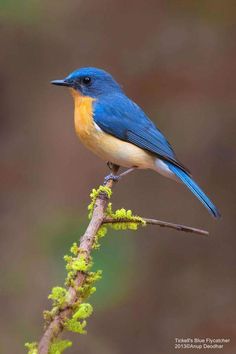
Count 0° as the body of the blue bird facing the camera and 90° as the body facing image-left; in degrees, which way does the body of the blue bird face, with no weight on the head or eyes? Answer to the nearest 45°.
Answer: approximately 90°
